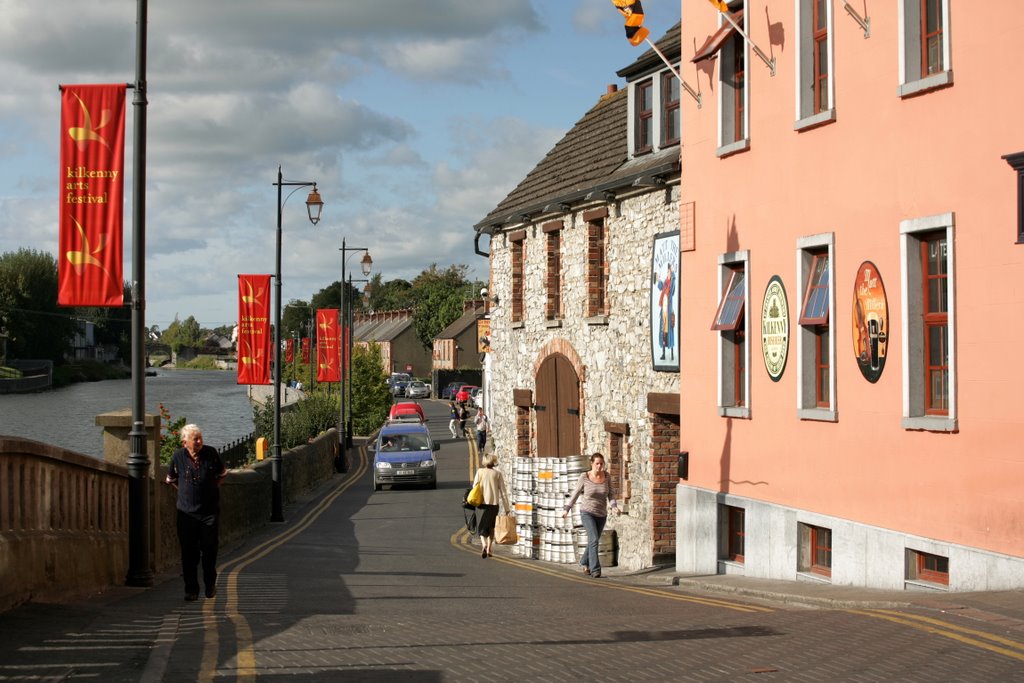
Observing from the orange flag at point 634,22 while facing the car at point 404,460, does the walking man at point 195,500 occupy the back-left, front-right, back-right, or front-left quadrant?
back-left

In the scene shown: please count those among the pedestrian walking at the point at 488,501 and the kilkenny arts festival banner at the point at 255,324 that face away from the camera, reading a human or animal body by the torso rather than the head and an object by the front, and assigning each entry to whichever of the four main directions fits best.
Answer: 1

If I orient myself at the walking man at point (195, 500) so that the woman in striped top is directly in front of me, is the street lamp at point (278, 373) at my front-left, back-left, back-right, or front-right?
front-left

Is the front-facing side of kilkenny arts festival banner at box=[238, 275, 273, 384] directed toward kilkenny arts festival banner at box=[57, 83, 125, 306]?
yes

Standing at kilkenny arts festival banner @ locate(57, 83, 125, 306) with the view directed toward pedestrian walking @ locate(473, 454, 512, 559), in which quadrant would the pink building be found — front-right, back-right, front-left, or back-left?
front-right

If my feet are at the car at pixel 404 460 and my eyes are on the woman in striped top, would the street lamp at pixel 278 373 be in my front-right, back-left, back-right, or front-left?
front-right

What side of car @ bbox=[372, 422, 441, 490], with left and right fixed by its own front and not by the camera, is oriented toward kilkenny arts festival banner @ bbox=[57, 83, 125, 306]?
front

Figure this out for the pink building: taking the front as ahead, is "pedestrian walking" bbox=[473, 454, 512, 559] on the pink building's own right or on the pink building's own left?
on the pink building's own right

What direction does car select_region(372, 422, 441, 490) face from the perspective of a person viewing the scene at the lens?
facing the viewer

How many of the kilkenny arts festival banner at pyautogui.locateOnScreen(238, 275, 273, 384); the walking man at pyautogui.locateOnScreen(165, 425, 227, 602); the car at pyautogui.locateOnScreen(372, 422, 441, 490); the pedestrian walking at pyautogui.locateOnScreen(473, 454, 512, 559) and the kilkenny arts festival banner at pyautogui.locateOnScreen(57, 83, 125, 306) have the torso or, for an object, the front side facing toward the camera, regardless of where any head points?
4

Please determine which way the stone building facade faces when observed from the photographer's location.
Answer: facing the viewer and to the left of the viewer

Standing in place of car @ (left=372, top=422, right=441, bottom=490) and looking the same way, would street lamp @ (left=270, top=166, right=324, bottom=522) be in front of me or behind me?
in front

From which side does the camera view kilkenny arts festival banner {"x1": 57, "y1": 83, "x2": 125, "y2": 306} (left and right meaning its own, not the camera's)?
front

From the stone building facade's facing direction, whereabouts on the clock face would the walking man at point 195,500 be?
The walking man is roughly at 11 o'clock from the stone building facade.

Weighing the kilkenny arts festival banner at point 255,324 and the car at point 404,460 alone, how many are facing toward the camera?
2
